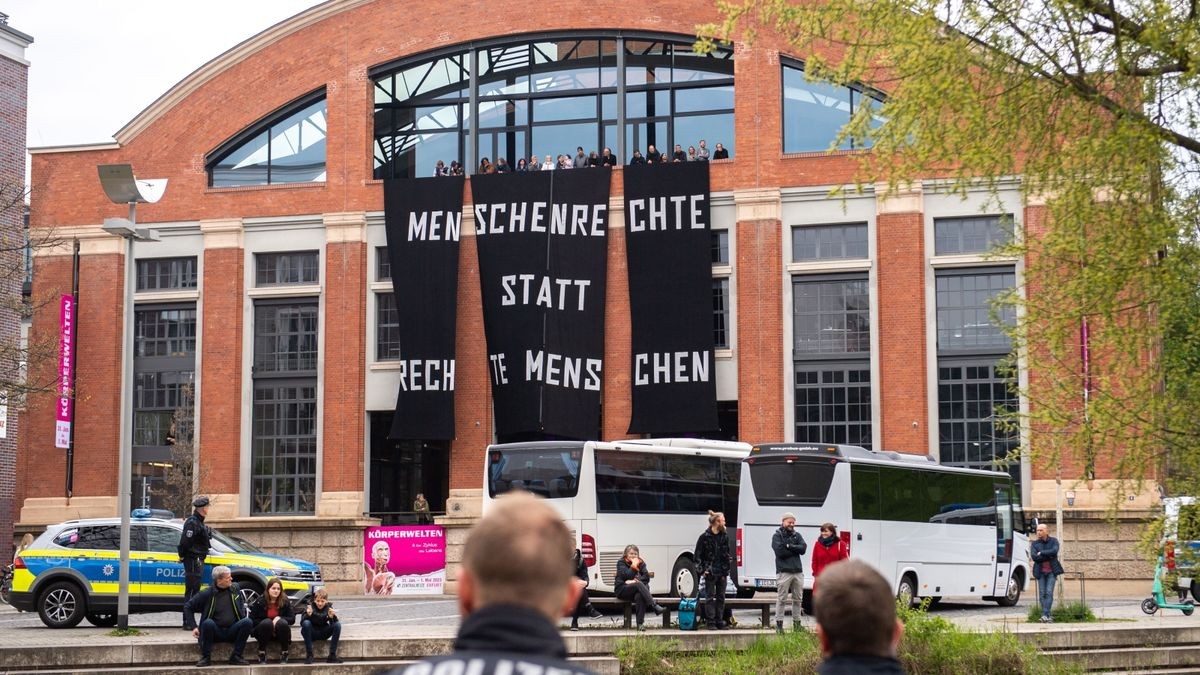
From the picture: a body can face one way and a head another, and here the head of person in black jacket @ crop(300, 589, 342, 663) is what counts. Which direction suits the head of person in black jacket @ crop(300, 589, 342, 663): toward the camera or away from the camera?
toward the camera

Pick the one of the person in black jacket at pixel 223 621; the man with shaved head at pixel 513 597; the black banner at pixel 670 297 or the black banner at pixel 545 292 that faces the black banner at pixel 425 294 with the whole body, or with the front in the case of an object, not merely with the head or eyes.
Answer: the man with shaved head

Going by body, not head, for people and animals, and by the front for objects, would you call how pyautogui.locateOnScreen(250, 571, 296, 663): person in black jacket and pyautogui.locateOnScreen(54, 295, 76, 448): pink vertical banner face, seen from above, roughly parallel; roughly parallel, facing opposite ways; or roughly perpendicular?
roughly parallel

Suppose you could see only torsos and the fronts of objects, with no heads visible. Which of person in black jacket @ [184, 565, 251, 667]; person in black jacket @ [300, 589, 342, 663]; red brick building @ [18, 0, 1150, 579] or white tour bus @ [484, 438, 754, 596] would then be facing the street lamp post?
the red brick building

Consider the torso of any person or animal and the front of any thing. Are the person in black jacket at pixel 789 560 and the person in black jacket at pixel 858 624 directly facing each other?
yes

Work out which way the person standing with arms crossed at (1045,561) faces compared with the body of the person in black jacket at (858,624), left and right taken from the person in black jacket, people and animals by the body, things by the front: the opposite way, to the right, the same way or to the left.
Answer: the opposite way

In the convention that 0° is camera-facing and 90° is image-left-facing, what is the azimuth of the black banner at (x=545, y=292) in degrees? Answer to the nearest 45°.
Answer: approximately 0°

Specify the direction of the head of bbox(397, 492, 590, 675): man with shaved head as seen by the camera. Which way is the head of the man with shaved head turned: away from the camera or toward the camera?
away from the camera

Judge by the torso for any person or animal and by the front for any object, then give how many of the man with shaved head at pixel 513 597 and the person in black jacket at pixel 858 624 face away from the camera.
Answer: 2

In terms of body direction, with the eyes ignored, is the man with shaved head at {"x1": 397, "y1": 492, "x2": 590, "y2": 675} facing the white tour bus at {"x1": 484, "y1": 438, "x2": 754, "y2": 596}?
yes

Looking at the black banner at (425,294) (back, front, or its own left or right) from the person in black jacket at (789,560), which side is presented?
front

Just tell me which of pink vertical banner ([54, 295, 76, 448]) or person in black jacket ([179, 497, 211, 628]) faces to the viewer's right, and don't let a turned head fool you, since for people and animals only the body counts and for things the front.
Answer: the person in black jacket

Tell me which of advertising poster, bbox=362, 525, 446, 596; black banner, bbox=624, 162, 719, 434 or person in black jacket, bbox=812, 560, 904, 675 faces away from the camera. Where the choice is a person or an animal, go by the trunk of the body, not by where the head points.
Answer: the person in black jacket

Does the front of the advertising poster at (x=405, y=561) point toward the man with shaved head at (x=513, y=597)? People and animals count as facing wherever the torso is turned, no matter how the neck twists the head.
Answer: yes

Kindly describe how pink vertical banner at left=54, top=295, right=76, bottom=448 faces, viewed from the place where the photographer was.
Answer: facing the viewer

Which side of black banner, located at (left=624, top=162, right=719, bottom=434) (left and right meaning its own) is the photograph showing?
front

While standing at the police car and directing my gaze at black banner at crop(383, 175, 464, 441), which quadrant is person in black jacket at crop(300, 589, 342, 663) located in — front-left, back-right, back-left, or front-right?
back-right

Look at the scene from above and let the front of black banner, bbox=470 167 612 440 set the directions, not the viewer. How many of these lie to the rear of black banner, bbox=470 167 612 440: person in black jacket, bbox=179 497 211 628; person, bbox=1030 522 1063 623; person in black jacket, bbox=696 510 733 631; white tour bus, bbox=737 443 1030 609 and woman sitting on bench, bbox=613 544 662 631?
0
